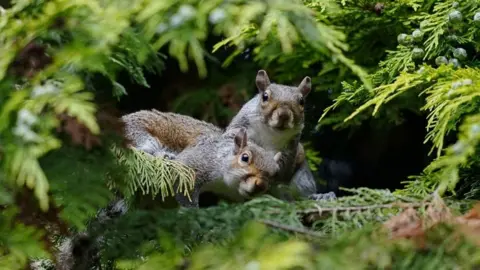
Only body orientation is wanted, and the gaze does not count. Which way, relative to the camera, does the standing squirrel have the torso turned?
toward the camera
